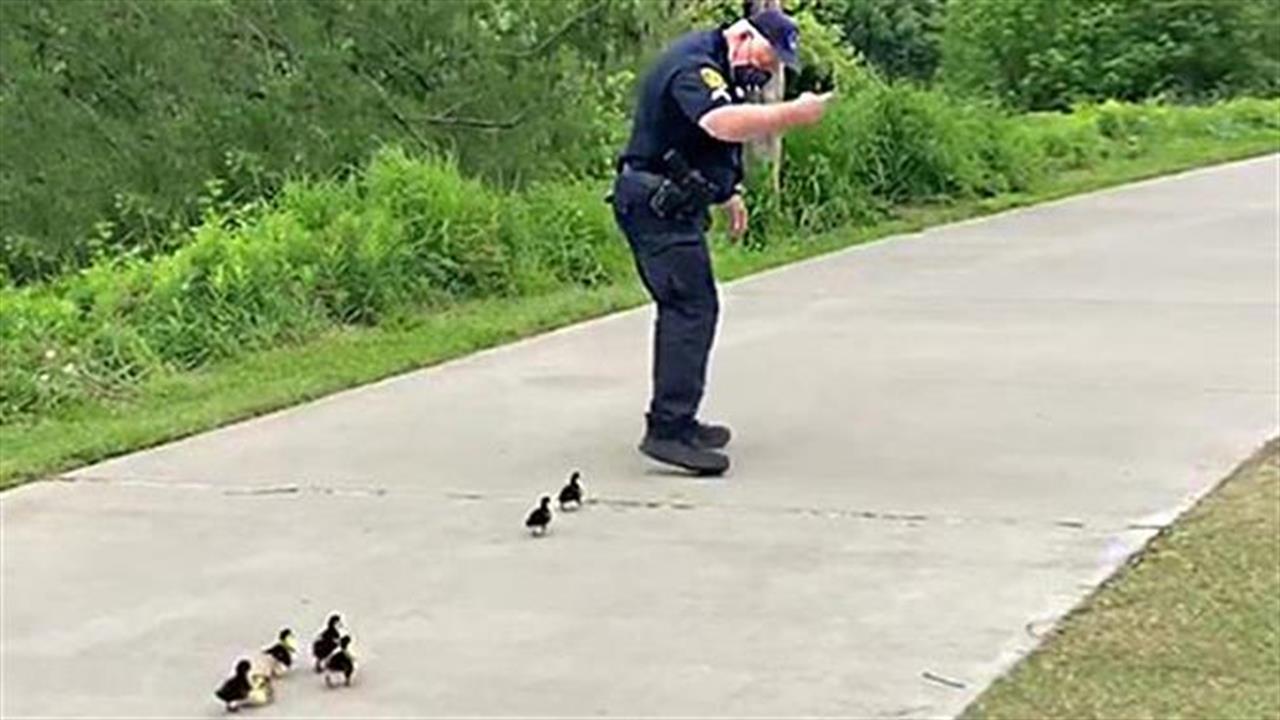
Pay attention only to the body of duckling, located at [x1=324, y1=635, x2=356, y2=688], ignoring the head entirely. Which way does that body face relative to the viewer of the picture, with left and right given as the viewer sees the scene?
facing away from the viewer and to the right of the viewer

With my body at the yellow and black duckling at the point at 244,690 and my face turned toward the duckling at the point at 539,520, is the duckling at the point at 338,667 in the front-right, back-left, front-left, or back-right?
front-right

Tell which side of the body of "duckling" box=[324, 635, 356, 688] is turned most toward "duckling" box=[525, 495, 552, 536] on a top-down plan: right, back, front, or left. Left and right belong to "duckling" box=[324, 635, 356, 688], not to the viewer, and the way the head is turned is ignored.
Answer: front

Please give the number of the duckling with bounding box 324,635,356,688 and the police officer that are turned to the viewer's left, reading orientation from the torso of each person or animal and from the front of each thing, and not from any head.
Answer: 0

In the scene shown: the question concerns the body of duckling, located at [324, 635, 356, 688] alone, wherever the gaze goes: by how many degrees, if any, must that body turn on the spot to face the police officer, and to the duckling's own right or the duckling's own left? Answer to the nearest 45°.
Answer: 0° — it already faces them

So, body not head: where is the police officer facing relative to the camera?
to the viewer's right
